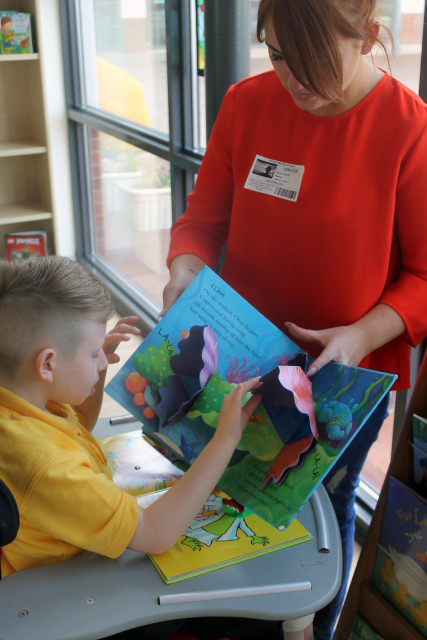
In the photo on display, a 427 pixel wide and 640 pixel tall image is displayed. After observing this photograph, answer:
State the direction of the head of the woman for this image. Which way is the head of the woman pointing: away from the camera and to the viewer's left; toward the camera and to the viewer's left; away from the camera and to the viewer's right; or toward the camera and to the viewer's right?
toward the camera and to the viewer's left

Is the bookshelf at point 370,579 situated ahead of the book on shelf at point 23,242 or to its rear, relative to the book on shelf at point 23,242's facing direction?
ahead

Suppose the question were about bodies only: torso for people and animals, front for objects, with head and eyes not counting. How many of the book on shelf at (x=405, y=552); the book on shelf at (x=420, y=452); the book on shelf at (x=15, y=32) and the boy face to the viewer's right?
1

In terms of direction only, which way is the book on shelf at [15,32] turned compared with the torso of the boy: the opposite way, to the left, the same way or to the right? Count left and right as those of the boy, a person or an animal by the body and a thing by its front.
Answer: to the right

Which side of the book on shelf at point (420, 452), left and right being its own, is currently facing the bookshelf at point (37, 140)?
right

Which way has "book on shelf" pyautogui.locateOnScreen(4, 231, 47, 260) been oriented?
toward the camera

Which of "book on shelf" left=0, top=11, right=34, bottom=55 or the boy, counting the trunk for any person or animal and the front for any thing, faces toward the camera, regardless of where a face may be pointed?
the book on shelf

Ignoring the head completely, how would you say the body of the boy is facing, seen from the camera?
to the viewer's right

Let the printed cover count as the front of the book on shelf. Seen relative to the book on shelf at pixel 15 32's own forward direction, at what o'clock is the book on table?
The book on table is roughly at 12 o'clock from the book on shelf.

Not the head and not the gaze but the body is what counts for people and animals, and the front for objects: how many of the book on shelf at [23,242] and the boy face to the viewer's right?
1

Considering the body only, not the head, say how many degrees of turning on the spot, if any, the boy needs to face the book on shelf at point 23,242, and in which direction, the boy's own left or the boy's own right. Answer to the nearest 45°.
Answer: approximately 90° to the boy's own left

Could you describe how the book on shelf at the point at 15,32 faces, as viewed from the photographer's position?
facing the viewer

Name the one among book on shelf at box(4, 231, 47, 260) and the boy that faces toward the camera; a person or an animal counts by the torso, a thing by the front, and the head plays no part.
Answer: the book on shelf

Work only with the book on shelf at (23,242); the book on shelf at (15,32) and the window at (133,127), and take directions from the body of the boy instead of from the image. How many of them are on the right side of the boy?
0

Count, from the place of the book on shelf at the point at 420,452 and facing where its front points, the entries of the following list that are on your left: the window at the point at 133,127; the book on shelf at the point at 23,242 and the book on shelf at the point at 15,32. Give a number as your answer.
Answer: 0

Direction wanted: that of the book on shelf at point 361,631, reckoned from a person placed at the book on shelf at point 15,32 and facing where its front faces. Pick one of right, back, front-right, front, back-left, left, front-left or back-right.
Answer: front

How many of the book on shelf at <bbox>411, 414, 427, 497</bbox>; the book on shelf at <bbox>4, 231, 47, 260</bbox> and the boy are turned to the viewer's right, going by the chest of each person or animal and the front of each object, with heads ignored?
1

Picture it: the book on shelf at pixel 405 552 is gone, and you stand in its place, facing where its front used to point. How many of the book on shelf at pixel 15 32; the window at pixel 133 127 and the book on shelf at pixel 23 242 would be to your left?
0

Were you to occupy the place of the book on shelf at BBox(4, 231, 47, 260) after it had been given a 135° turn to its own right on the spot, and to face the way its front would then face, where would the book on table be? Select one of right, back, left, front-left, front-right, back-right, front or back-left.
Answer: back-left

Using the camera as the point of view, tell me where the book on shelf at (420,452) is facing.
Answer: facing the viewer and to the left of the viewer

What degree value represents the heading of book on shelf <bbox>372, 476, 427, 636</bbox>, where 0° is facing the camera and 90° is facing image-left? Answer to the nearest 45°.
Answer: approximately 45°
